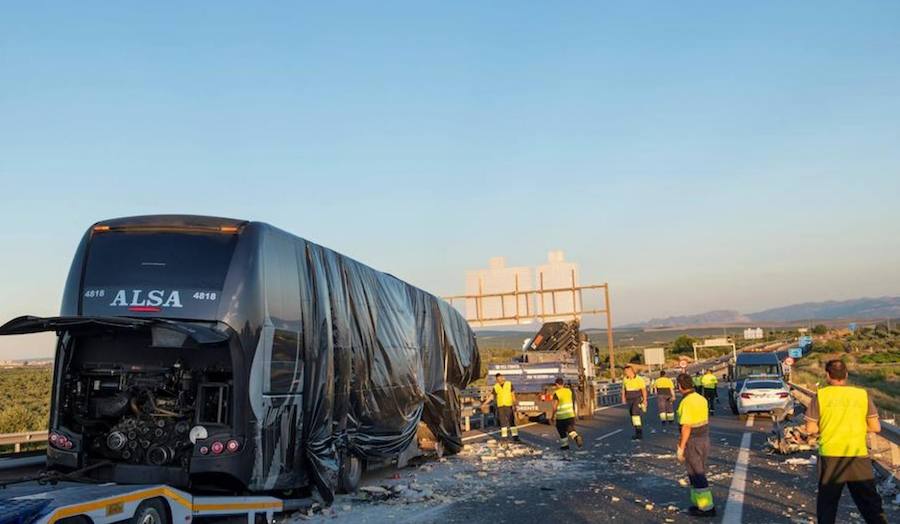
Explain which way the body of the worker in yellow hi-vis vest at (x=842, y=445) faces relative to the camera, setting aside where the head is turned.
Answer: away from the camera

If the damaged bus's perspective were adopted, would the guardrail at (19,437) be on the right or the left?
on its left

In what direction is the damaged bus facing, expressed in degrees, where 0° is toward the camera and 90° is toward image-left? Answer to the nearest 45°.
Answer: approximately 225°

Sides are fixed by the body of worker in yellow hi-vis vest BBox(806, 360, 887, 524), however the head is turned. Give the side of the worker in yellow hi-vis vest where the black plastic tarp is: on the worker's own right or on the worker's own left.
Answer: on the worker's own left

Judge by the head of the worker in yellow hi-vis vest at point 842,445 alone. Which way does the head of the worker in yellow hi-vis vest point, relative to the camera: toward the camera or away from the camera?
away from the camera
